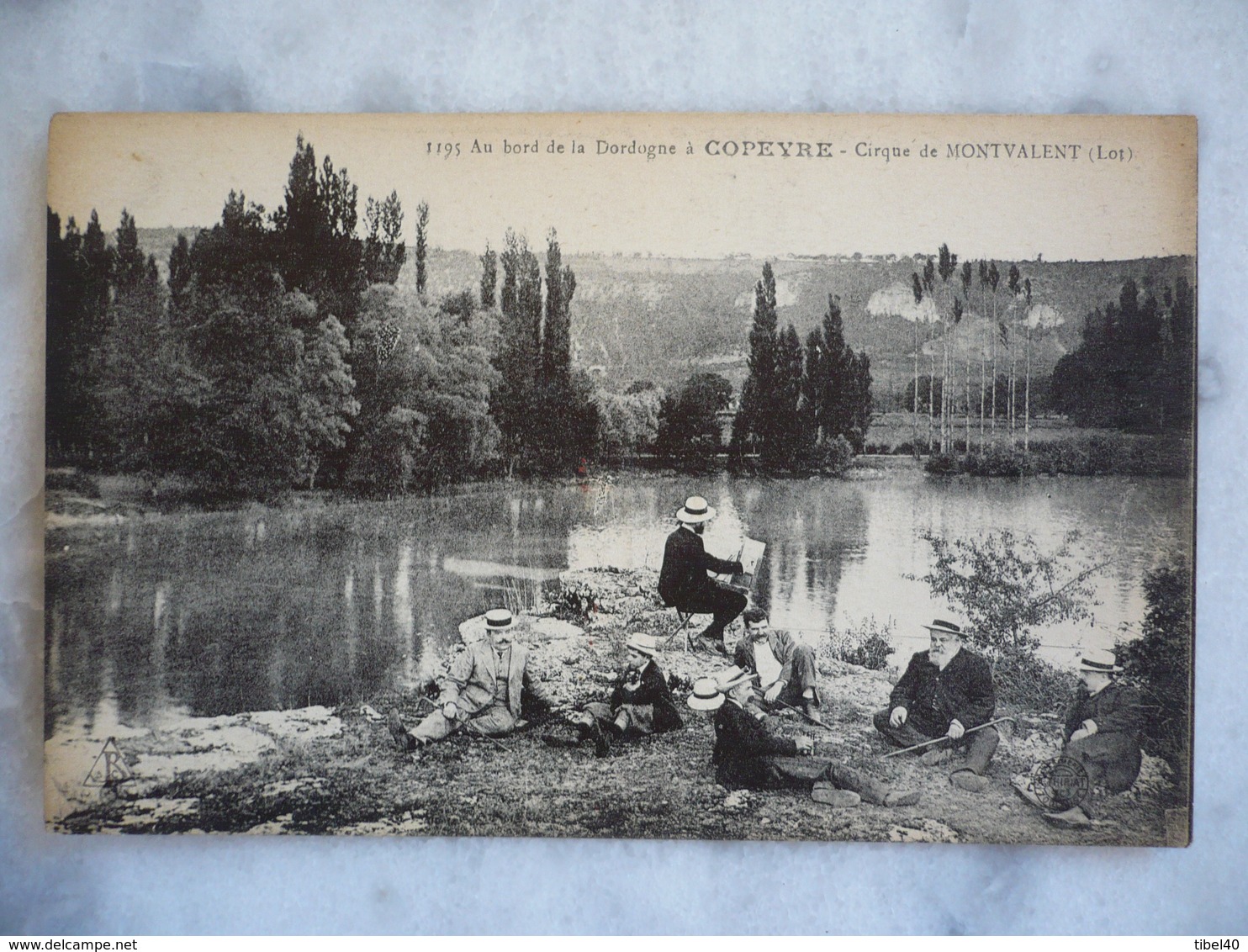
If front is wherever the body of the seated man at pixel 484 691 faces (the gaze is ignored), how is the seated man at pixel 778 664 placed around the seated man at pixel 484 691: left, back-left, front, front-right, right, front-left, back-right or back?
left

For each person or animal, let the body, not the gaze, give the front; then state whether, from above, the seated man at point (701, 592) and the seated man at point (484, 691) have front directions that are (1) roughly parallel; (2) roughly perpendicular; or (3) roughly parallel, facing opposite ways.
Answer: roughly perpendicular

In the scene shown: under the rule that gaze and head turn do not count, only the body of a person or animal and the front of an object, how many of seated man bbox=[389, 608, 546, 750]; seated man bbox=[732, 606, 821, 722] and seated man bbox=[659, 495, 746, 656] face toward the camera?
2

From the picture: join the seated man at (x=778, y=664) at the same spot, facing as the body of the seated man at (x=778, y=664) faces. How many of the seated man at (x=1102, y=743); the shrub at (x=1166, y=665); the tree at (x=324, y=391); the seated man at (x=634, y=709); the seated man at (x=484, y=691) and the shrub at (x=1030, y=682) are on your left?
3

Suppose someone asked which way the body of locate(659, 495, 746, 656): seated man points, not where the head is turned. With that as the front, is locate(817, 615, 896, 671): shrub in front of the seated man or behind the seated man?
in front

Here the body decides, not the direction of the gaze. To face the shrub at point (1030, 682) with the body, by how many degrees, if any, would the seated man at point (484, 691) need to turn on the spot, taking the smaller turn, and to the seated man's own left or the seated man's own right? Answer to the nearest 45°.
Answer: approximately 90° to the seated man's own left

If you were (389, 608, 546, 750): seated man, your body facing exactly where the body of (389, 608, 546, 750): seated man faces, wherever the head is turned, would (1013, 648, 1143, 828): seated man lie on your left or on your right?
on your left

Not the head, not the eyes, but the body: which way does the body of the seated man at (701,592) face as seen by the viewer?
to the viewer's right

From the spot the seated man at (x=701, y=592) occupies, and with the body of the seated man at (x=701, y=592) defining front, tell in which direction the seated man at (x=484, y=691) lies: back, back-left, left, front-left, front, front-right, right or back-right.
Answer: back

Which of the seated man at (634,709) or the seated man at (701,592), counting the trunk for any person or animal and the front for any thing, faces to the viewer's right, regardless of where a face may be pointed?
the seated man at (701,592)
